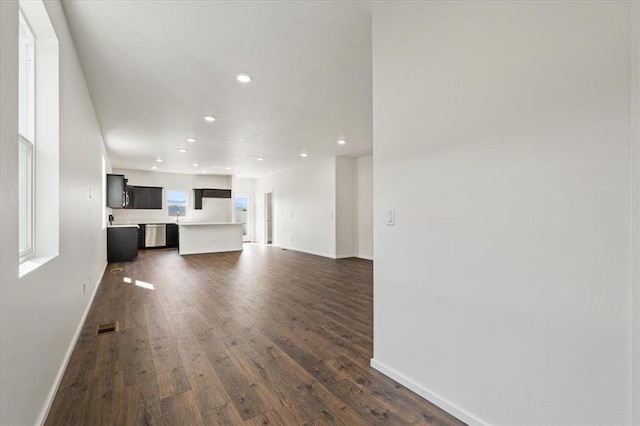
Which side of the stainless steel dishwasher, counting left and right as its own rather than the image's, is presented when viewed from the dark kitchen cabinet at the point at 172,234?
left

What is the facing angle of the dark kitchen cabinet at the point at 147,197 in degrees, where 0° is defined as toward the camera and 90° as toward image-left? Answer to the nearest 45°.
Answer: approximately 0°
